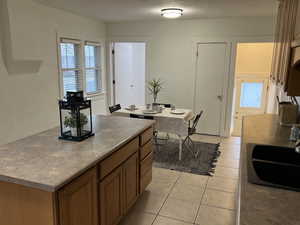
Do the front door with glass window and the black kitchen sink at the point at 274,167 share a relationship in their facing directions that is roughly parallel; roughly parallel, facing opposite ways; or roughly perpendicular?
roughly perpendicular

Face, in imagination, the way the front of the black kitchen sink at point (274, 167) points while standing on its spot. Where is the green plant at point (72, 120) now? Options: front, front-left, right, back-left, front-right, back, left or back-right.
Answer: front

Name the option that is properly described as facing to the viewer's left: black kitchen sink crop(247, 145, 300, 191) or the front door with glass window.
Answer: the black kitchen sink

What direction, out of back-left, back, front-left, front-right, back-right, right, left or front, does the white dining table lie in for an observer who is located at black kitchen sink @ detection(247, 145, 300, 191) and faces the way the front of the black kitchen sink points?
front-right

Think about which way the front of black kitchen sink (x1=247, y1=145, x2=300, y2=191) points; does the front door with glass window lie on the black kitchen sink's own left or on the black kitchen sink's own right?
on the black kitchen sink's own right

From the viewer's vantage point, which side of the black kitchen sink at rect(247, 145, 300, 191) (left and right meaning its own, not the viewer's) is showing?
left

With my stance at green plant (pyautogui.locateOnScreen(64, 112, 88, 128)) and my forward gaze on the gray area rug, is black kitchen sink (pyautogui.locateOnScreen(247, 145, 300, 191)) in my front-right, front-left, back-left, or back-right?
front-right

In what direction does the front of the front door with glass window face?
toward the camera

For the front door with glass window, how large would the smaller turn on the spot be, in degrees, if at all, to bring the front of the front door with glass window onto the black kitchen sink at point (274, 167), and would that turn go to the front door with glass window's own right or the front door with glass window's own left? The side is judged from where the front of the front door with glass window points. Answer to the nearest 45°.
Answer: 0° — it already faces it

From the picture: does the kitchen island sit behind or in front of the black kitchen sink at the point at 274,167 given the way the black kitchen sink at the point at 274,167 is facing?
in front

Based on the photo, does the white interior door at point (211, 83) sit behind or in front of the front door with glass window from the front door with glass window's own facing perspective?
in front

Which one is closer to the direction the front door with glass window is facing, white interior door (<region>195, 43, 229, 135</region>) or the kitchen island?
the kitchen island

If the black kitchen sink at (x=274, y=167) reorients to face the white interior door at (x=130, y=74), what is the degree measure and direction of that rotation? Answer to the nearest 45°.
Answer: approximately 45° to its right
